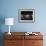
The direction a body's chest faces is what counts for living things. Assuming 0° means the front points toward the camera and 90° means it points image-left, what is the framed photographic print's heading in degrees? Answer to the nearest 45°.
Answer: approximately 0°
